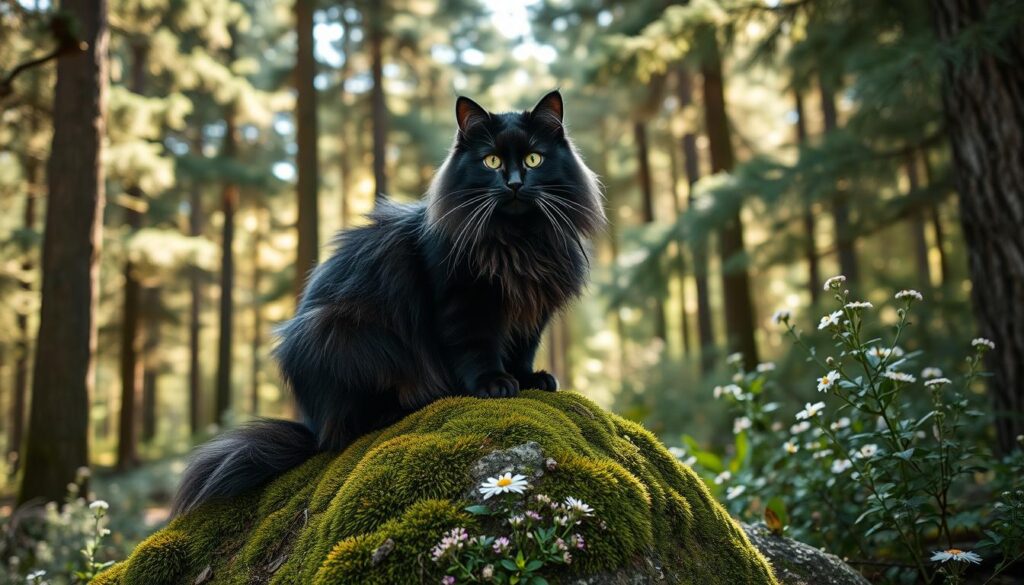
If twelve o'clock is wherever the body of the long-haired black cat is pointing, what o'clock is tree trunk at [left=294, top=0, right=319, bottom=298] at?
The tree trunk is roughly at 7 o'clock from the long-haired black cat.

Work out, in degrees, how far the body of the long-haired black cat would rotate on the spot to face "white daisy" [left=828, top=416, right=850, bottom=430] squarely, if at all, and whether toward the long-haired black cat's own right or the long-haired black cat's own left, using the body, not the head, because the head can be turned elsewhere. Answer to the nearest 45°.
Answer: approximately 45° to the long-haired black cat's own left

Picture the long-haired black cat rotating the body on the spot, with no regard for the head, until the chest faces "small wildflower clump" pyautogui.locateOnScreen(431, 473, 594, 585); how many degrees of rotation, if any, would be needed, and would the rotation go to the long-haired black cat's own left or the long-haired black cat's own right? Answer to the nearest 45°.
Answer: approximately 45° to the long-haired black cat's own right

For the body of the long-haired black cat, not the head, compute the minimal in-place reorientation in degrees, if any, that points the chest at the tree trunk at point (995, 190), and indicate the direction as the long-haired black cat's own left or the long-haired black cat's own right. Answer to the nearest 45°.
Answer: approximately 45° to the long-haired black cat's own left

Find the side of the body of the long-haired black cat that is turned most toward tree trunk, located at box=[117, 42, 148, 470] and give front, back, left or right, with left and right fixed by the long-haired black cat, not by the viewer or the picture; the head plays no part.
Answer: back

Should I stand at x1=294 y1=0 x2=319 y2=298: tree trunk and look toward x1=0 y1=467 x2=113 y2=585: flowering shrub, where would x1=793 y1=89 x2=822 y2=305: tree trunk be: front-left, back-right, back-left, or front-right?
back-left

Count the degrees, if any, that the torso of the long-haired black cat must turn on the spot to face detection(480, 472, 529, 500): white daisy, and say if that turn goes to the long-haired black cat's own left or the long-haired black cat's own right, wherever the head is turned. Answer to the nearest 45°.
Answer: approximately 45° to the long-haired black cat's own right

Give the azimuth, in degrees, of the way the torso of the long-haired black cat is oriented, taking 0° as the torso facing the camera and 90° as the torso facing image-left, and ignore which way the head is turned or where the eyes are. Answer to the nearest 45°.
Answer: approximately 315°

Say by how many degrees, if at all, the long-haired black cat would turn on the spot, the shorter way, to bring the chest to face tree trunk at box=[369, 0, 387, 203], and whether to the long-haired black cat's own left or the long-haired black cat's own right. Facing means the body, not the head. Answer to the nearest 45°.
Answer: approximately 135° to the long-haired black cat's own left

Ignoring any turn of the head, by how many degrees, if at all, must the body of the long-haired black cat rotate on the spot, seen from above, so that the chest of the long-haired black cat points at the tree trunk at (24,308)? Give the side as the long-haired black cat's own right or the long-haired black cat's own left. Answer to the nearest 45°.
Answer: approximately 180°
